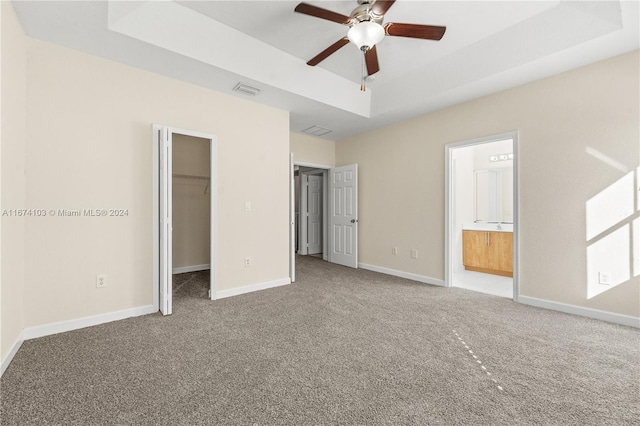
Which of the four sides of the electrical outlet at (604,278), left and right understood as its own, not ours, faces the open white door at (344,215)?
right

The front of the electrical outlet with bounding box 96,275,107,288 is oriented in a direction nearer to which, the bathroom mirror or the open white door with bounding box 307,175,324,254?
the bathroom mirror

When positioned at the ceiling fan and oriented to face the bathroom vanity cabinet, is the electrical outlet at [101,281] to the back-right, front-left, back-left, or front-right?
back-left

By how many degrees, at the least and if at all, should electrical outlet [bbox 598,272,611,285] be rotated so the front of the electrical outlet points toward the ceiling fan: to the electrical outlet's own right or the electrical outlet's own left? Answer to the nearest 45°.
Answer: approximately 45° to the electrical outlet's own right
